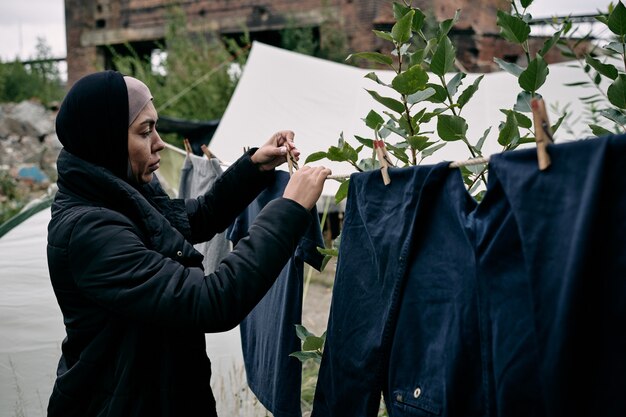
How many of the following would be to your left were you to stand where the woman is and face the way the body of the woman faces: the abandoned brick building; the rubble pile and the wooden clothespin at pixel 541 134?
2

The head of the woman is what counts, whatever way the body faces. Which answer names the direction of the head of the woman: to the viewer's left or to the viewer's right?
to the viewer's right

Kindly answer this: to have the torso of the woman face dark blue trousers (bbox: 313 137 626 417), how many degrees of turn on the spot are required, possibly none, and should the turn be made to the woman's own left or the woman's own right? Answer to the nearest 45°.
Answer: approximately 45° to the woman's own right

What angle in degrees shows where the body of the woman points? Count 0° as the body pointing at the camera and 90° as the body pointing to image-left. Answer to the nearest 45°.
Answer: approximately 270°

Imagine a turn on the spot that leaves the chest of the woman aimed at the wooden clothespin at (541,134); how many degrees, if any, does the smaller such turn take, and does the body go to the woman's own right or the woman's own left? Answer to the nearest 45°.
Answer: approximately 45° to the woman's own right

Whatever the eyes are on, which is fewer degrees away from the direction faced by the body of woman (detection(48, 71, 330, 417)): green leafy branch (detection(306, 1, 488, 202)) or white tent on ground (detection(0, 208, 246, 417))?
the green leafy branch
